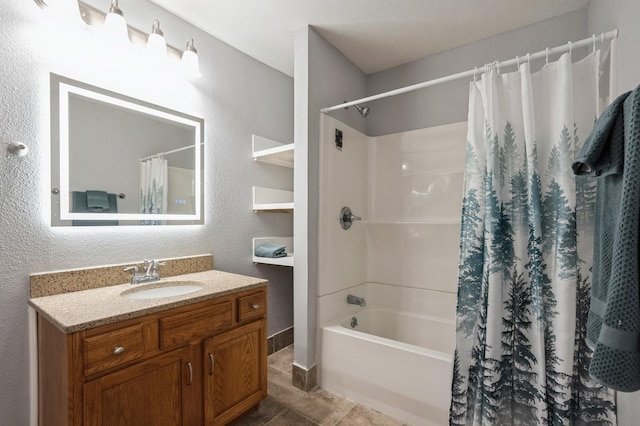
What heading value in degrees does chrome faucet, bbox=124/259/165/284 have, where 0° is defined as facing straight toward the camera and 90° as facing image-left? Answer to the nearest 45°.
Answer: approximately 315°

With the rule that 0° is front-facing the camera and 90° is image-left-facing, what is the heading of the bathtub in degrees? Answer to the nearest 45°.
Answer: approximately 45°

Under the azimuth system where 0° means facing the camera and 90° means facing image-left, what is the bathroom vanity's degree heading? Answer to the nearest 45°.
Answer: approximately 315°

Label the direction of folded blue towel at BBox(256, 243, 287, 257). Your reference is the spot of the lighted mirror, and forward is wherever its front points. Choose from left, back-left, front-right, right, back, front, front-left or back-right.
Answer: front-left

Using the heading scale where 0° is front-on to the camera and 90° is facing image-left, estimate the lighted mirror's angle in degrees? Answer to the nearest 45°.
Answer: approximately 315°
